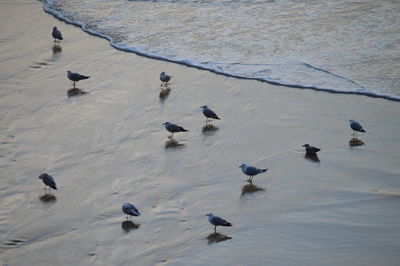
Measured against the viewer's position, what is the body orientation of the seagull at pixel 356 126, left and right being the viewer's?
facing to the left of the viewer

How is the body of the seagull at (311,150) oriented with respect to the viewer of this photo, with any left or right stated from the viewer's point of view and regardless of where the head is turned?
facing to the left of the viewer

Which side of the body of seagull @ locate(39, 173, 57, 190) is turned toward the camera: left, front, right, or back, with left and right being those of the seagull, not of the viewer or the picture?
left

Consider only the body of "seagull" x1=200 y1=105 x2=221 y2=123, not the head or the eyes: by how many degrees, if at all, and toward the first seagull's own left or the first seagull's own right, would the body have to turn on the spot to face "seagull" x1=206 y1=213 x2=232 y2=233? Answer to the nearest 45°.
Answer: approximately 90° to the first seagull's own left

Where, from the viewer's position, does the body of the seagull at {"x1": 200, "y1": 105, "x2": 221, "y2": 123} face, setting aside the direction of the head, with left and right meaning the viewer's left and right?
facing to the left of the viewer

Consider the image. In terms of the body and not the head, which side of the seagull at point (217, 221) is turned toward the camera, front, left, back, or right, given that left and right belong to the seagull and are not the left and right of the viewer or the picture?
left

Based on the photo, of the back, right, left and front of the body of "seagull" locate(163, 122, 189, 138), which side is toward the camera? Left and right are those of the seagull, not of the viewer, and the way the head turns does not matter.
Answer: left
